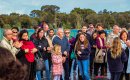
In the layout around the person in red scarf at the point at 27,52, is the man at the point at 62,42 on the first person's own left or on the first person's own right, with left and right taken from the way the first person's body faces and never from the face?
on the first person's own left

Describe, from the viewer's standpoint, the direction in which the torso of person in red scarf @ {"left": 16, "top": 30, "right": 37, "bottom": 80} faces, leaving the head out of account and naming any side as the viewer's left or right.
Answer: facing the viewer and to the right of the viewer

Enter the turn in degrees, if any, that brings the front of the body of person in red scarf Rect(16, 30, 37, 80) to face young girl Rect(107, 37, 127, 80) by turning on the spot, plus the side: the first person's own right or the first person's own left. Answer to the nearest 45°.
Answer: approximately 45° to the first person's own left

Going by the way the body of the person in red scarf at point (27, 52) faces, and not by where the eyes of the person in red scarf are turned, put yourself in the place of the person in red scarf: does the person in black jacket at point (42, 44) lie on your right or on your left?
on your left

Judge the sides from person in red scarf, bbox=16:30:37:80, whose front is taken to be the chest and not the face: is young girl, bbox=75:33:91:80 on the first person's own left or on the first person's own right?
on the first person's own left
